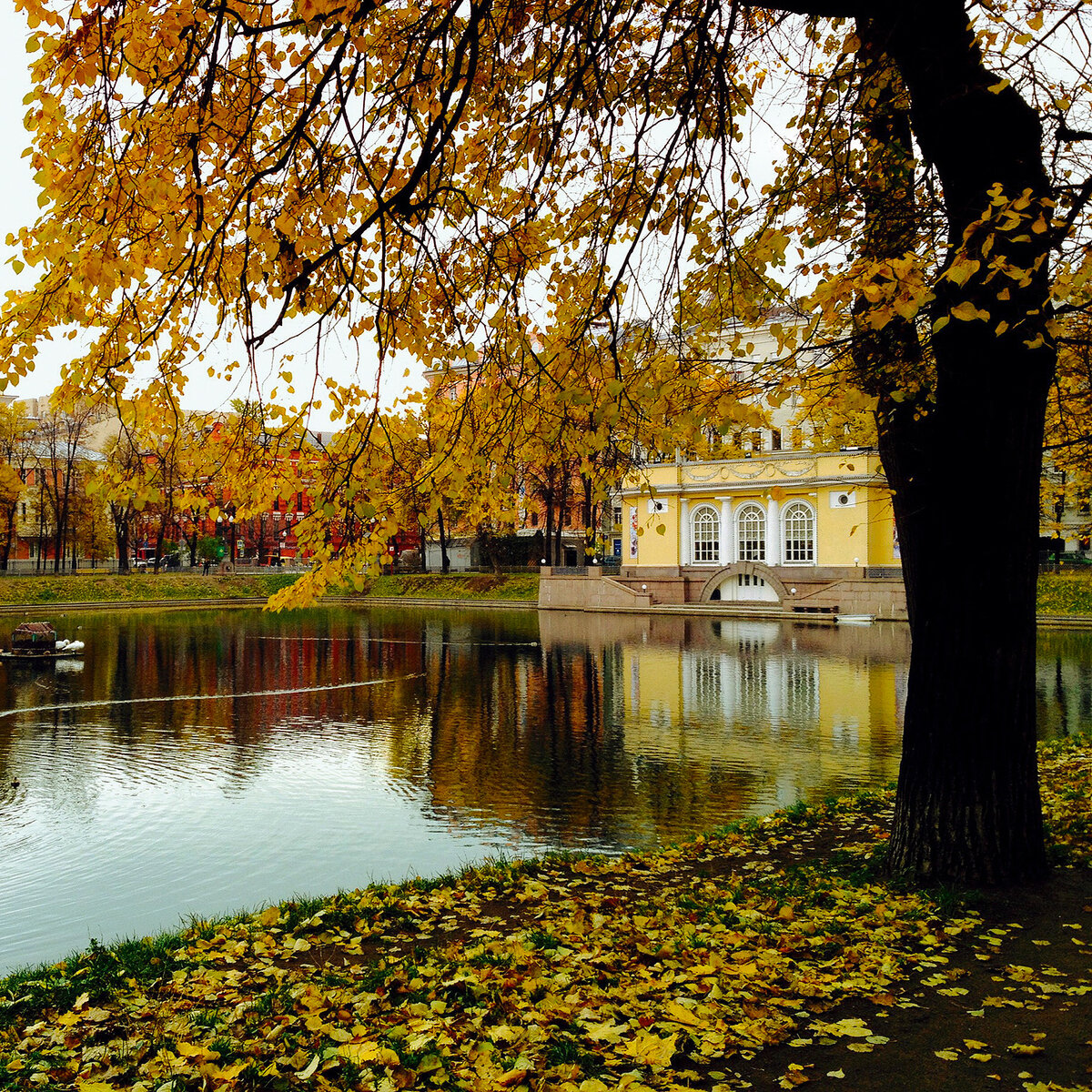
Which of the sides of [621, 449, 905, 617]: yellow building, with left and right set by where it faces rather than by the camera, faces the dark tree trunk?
front

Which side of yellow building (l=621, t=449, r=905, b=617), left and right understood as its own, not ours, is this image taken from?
front
